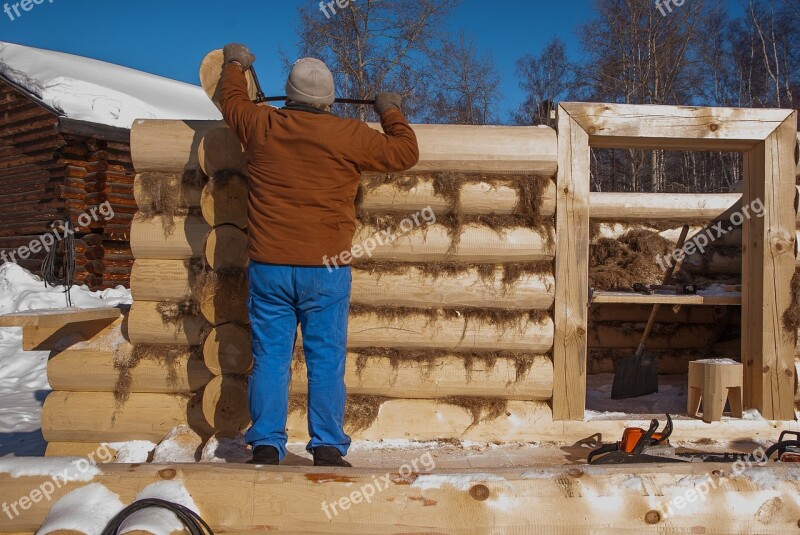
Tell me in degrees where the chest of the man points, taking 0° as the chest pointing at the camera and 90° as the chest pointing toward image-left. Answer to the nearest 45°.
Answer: approximately 180°

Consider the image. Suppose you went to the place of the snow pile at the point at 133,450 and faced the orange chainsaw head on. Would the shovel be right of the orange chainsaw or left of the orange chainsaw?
left

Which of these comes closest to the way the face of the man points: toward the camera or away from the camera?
away from the camera

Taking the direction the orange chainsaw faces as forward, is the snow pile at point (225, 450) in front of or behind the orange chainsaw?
behind

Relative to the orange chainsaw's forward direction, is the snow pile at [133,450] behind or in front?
behind

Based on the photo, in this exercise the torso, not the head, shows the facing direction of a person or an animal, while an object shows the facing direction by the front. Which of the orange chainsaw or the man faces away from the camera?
the man

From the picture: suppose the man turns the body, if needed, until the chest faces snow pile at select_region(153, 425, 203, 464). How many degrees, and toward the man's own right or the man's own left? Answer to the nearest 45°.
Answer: approximately 45° to the man's own left

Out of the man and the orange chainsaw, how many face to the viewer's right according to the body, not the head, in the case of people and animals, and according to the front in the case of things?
1

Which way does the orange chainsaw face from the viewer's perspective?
to the viewer's right
